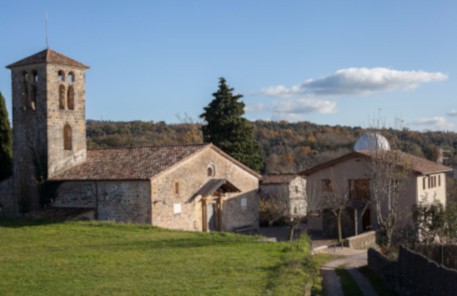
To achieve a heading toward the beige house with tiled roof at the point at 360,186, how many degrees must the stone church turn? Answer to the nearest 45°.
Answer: approximately 45° to its left

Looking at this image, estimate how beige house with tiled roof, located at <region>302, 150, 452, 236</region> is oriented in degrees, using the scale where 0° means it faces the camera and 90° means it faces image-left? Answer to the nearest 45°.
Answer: approximately 45°

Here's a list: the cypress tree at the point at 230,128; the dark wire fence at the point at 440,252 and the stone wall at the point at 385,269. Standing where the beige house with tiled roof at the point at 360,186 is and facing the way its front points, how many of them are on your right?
1

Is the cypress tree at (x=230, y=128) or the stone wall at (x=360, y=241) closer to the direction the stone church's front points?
the stone wall

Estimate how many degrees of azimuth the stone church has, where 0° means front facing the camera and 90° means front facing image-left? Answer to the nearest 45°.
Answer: approximately 315°

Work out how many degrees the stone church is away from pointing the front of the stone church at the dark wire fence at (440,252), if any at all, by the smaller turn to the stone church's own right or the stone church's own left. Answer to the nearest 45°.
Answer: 0° — it already faces it

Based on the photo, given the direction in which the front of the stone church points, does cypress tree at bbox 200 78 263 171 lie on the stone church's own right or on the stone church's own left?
on the stone church's own left

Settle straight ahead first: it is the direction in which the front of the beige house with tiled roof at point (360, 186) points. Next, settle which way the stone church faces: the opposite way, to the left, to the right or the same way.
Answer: to the left

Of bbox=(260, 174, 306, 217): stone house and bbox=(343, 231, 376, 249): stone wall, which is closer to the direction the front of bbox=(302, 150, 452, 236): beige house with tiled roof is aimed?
the stone wall

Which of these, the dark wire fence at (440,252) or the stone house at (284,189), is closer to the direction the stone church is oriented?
the dark wire fence

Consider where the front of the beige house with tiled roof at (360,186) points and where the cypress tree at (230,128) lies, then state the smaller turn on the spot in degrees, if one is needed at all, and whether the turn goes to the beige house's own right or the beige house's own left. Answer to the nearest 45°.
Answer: approximately 90° to the beige house's own right
